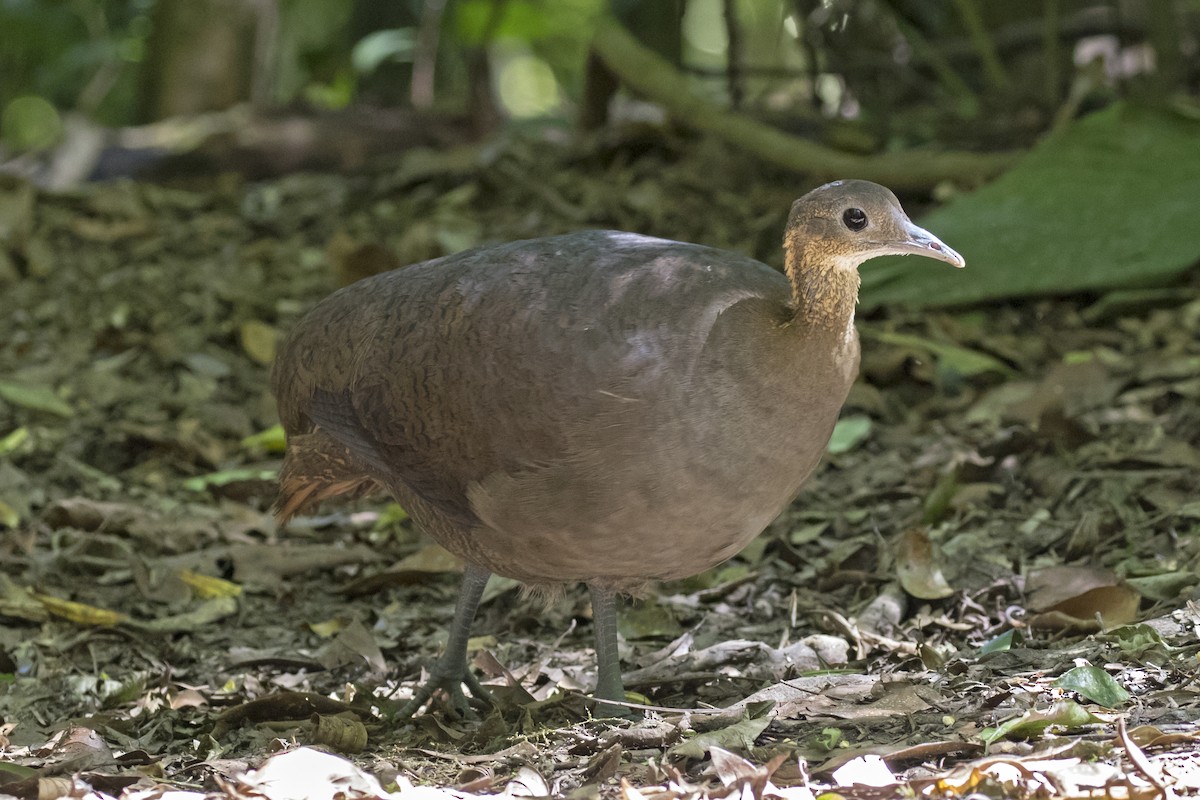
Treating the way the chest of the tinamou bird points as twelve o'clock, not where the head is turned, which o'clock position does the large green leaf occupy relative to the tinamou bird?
The large green leaf is roughly at 10 o'clock from the tinamou bird.

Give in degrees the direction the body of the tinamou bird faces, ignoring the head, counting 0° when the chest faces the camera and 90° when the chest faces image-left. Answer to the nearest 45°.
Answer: approximately 270°

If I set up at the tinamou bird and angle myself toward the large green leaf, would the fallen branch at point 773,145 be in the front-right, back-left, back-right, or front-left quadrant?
front-left

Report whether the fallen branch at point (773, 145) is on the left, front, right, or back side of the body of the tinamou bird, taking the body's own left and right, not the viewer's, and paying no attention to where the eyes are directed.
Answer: left
